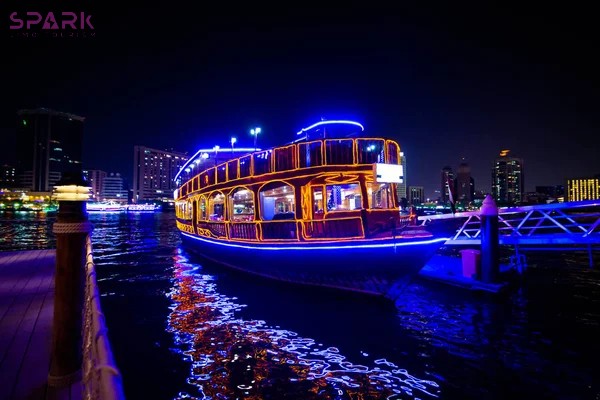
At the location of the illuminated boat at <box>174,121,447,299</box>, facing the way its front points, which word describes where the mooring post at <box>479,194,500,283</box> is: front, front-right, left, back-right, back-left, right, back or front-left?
front-left

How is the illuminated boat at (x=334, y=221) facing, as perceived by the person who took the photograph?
facing the viewer and to the right of the viewer

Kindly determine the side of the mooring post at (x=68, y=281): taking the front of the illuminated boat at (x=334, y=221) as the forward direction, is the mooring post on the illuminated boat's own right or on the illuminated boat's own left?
on the illuminated boat's own right

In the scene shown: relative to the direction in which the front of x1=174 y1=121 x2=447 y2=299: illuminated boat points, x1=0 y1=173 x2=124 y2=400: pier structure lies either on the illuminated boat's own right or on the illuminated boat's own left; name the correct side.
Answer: on the illuminated boat's own right
